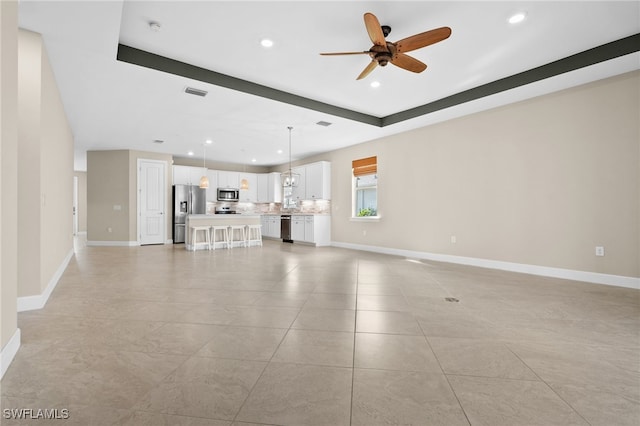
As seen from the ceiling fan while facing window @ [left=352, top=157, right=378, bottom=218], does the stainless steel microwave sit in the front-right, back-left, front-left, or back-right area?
front-left

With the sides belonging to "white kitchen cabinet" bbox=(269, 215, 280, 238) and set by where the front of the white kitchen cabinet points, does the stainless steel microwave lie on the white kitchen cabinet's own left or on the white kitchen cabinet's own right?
on the white kitchen cabinet's own right

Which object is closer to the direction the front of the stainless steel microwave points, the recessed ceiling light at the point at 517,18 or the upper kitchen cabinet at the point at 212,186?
the recessed ceiling light

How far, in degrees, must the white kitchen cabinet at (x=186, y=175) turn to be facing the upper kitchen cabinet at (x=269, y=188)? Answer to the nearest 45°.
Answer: approximately 90° to its left

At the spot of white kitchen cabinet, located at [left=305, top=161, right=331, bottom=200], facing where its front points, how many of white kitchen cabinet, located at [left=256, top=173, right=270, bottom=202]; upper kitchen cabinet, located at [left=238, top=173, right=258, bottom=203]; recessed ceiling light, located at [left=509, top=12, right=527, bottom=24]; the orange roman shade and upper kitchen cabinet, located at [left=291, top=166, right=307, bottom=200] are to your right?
3

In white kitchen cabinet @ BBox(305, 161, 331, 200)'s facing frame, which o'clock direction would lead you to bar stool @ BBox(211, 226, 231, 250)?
The bar stool is roughly at 1 o'clock from the white kitchen cabinet.

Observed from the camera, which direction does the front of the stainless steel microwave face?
facing the viewer

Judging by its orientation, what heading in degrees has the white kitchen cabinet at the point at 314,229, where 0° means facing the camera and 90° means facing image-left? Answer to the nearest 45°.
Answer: approximately 45°

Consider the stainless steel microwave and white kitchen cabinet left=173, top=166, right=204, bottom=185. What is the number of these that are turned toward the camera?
2

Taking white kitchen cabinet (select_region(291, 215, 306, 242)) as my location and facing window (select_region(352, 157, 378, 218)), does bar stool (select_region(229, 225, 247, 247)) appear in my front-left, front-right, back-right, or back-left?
back-right

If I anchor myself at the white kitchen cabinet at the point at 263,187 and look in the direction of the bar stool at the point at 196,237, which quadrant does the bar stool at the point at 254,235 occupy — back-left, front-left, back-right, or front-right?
front-left

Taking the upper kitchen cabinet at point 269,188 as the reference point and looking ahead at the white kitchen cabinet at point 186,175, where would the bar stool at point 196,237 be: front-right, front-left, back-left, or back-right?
front-left

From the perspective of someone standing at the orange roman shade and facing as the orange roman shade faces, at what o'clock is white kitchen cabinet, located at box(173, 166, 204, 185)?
The white kitchen cabinet is roughly at 2 o'clock from the orange roman shade.

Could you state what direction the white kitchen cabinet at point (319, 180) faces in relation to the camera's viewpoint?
facing the viewer and to the left of the viewer

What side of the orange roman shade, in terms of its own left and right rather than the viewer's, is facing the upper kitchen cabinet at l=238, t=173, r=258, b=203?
right

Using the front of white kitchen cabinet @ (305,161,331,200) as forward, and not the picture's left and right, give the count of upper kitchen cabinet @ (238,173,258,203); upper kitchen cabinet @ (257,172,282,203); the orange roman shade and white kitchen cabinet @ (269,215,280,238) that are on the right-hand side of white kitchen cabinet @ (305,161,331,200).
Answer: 3

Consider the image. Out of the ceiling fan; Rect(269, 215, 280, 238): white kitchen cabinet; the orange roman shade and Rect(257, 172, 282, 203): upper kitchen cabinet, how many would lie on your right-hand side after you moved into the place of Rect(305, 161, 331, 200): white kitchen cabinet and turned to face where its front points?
2
